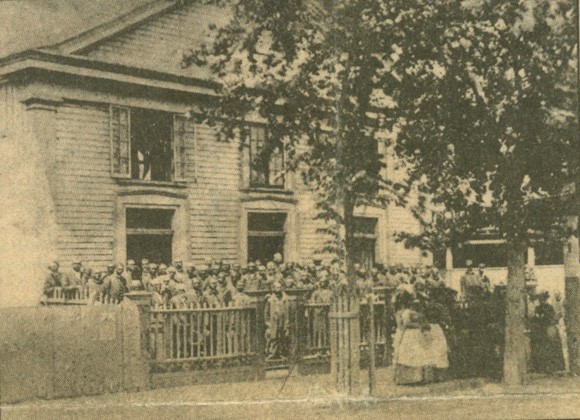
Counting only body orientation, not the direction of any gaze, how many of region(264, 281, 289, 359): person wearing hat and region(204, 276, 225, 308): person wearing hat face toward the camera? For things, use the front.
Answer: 2

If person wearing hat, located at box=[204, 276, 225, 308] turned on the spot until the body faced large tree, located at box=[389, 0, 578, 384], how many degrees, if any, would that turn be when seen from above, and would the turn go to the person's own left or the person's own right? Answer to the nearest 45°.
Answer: approximately 90° to the person's own left

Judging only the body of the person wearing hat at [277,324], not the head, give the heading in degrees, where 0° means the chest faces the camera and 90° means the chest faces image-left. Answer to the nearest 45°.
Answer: approximately 0°

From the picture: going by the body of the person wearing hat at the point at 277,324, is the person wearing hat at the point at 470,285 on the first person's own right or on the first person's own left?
on the first person's own left

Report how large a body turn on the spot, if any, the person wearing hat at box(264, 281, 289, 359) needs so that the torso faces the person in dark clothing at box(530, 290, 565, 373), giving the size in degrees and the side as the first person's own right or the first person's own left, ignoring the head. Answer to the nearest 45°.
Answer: approximately 90° to the first person's own left

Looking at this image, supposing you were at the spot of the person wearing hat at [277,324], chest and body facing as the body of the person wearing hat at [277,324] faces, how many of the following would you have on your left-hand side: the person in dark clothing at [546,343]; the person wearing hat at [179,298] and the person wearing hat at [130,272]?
1

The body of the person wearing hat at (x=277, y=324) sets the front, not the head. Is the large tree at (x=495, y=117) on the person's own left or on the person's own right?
on the person's own left

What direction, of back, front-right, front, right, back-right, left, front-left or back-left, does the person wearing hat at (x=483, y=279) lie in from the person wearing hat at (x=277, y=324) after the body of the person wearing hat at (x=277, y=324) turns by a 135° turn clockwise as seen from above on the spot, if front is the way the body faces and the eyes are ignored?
back-right

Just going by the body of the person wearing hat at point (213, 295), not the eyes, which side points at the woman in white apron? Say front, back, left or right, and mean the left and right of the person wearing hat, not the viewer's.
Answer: left

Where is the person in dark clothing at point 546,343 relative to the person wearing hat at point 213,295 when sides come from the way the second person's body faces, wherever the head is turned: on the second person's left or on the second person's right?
on the second person's left

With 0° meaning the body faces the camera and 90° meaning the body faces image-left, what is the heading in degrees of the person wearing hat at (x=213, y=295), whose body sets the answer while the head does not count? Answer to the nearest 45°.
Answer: approximately 0°
